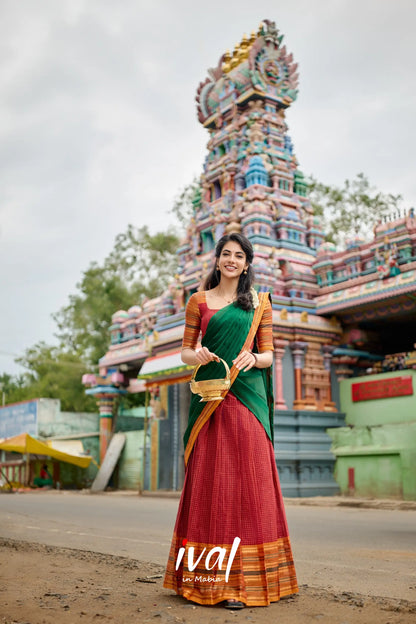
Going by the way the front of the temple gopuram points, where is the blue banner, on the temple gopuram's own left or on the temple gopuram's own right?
on the temple gopuram's own right

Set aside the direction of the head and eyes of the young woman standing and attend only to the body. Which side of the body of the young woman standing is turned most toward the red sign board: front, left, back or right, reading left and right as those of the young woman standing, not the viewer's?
back

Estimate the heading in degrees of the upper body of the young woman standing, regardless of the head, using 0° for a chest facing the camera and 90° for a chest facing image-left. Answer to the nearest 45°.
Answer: approximately 0°

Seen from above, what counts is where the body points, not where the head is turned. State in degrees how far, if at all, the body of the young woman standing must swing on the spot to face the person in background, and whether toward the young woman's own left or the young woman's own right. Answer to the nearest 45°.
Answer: approximately 180°

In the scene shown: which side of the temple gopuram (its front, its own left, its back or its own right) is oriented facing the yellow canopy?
right

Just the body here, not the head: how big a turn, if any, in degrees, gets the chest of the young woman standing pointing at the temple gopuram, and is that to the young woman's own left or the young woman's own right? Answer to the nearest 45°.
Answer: approximately 180°

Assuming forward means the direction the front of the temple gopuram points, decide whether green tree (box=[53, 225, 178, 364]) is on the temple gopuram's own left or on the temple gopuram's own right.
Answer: on the temple gopuram's own right
